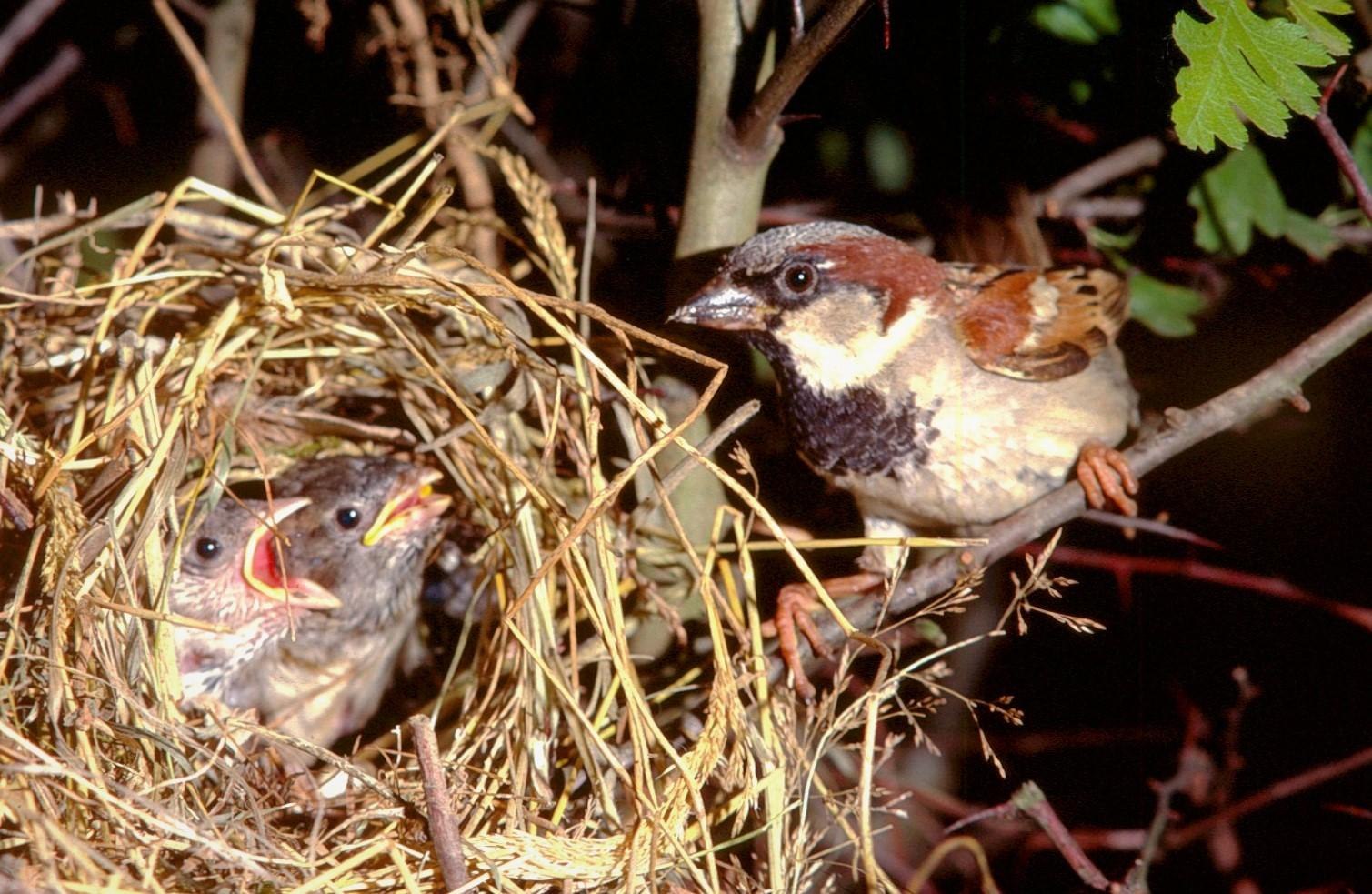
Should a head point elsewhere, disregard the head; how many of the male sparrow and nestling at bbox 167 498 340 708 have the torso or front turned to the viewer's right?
1

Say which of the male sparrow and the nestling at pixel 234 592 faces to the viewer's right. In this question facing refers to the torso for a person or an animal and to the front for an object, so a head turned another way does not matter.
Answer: the nestling

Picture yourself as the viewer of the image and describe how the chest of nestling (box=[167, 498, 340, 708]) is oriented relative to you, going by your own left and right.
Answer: facing to the right of the viewer

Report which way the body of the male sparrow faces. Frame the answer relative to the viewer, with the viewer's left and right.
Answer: facing the viewer and to the left of the viewer

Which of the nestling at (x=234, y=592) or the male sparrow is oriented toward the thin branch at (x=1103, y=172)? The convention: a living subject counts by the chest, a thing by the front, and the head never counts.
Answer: the nestling

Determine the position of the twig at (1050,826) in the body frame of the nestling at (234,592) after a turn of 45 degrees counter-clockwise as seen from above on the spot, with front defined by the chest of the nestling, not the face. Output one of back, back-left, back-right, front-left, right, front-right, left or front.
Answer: right
